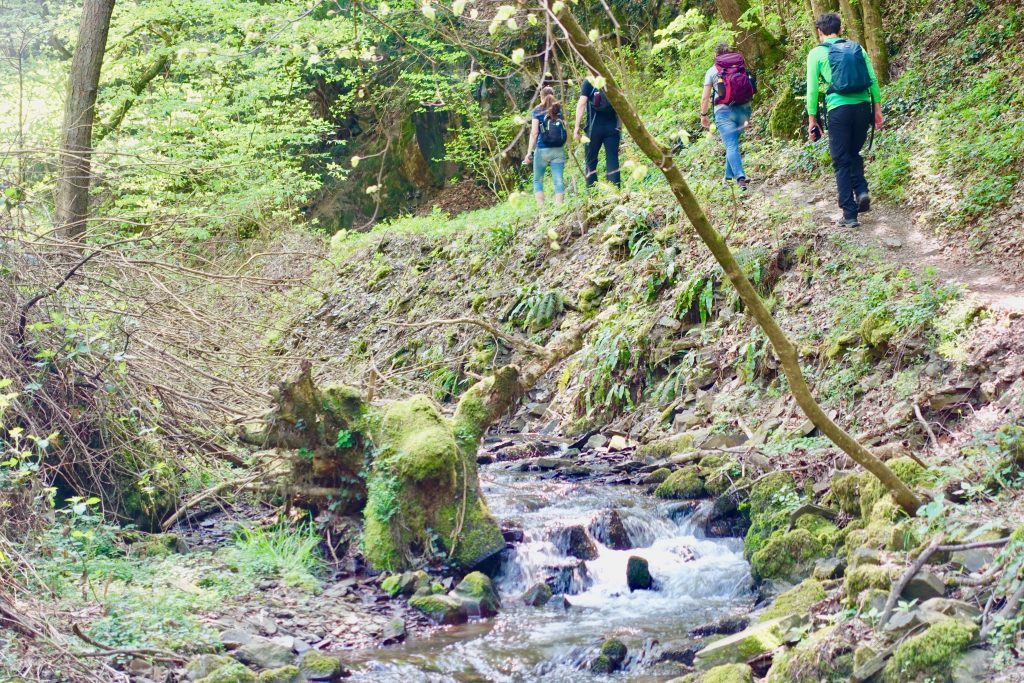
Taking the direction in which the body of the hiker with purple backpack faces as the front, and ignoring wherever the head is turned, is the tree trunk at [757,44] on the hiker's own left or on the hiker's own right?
on the hiker's own right

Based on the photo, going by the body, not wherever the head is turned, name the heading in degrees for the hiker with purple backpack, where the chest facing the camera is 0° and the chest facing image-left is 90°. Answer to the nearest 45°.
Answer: approximately 135°

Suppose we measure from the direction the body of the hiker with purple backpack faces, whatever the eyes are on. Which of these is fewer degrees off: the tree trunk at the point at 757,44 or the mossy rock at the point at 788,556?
the tree trunk

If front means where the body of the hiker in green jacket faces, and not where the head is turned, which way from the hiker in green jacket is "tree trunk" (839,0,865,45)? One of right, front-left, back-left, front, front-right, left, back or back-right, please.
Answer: front-right

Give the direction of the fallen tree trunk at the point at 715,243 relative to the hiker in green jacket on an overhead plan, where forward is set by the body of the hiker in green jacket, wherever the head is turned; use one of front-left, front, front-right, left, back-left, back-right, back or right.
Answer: back-left

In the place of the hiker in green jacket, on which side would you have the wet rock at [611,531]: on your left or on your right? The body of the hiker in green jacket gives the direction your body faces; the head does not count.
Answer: on your left

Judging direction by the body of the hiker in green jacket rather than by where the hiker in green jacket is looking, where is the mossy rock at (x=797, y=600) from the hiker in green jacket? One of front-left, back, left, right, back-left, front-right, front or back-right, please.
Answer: back-left

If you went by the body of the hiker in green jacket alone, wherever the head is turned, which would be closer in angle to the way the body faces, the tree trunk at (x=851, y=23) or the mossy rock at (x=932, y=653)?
the tree trunk

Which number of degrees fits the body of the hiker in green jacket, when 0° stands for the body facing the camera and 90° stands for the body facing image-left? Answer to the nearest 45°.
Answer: approximately 135°

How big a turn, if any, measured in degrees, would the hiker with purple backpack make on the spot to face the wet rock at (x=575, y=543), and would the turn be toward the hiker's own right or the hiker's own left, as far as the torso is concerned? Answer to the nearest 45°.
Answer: approximately 135° to the hiker's own left

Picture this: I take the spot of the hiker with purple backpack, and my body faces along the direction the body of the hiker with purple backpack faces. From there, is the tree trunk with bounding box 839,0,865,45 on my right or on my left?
on my right

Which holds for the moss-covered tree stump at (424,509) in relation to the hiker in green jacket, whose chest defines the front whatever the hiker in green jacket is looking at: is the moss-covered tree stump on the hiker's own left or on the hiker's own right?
on the hiker's own left
